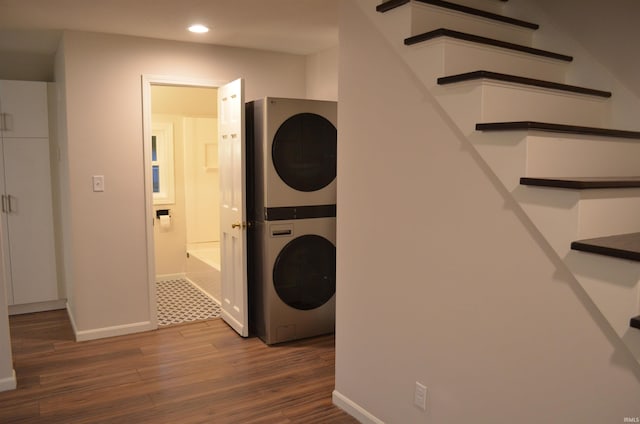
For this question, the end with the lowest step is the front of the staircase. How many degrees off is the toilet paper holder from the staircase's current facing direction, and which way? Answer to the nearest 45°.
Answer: approximately 180°

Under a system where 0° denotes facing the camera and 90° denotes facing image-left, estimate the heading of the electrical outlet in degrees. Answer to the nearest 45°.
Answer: approximately 45°

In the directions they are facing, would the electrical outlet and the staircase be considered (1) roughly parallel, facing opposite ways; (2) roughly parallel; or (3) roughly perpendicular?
roughly perpendicular

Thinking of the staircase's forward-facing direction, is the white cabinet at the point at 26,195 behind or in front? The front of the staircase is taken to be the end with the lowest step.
behind

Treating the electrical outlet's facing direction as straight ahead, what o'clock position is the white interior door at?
The white interior door is roughly at 3 o'clock from the electrical outlet.

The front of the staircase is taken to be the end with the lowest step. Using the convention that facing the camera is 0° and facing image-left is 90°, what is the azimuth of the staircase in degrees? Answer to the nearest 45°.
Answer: approximately 315°

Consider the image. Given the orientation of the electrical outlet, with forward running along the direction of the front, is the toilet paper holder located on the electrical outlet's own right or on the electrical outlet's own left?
on the electrical outlet's own right

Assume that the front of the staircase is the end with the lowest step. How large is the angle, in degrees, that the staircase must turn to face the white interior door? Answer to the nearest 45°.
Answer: approximately 180°
